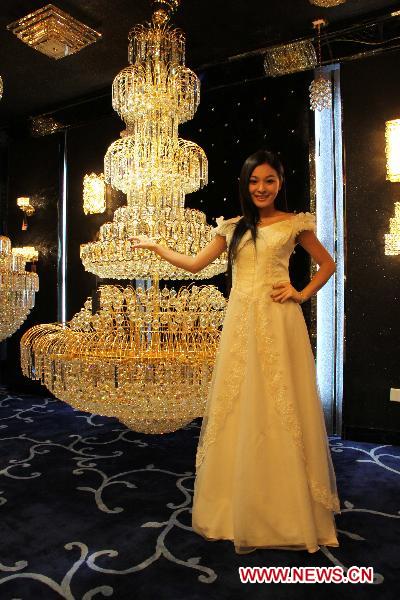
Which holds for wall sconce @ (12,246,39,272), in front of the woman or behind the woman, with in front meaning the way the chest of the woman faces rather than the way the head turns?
behind

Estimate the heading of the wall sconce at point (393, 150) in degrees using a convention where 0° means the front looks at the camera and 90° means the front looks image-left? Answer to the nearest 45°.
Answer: approximately 45°

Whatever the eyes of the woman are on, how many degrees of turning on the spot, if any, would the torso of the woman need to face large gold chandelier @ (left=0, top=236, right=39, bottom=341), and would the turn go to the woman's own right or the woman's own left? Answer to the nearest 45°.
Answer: approximately 135° to the woman's own right

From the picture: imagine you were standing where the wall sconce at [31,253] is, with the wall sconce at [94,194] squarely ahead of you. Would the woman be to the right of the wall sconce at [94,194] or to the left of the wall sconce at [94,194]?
right

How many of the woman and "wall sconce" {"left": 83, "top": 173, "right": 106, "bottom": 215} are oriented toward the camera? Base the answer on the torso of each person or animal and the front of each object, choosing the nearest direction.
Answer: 2

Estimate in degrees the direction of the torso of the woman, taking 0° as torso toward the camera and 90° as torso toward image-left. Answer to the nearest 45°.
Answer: approximately 0°

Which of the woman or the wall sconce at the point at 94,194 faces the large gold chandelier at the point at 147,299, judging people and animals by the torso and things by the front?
the wall sconce

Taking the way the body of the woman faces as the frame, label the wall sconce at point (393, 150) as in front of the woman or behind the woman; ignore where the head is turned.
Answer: behind

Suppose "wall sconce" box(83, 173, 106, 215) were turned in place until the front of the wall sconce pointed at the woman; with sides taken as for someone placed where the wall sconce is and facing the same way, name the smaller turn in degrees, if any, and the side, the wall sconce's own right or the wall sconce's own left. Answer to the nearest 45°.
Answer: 0° — it already faces them

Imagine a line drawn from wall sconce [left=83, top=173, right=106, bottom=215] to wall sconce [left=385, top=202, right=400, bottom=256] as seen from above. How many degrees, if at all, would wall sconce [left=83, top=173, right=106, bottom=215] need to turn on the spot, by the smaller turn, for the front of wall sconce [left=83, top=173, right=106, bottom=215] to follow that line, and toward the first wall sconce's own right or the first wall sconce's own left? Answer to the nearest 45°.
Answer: approximately 45° to the first wall sconce's own left
